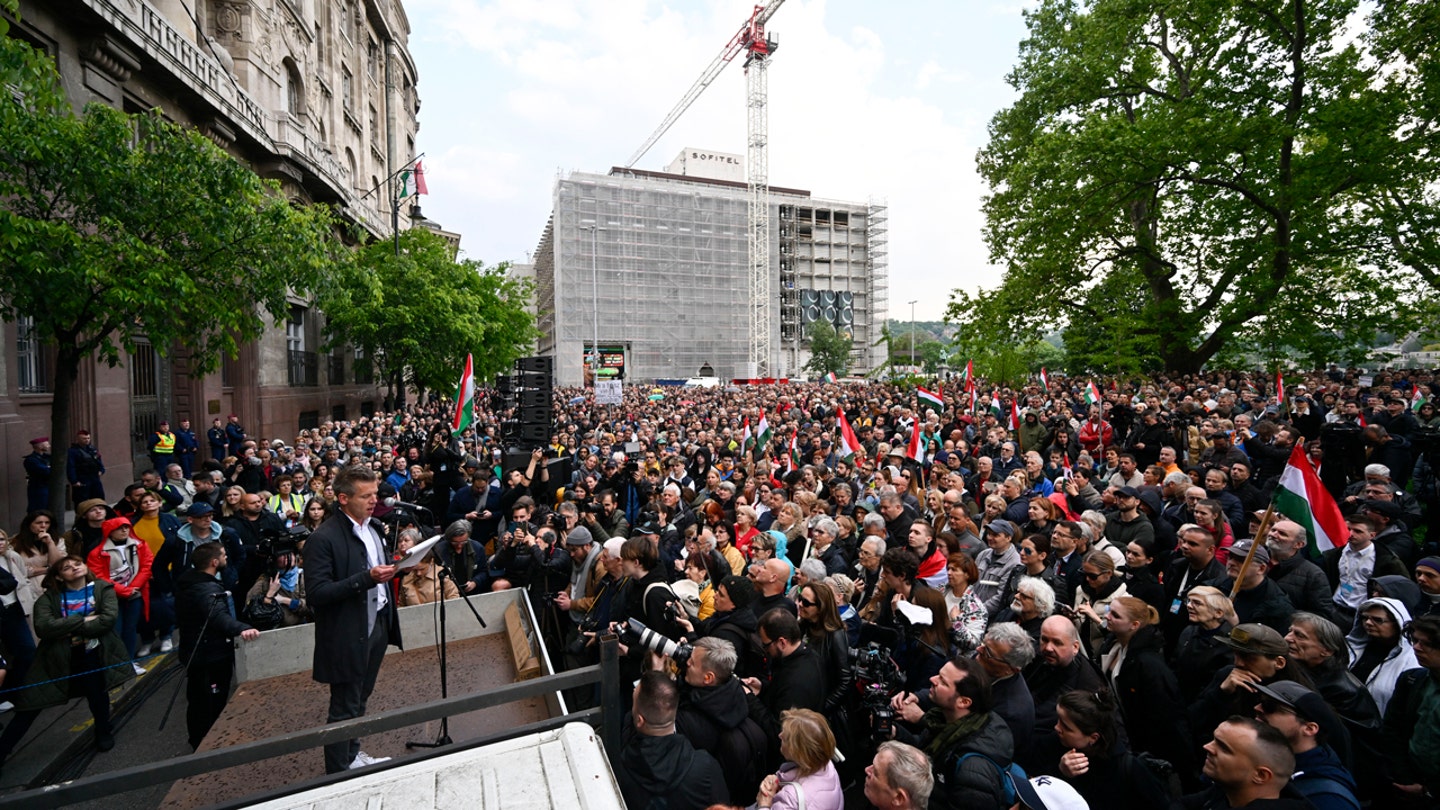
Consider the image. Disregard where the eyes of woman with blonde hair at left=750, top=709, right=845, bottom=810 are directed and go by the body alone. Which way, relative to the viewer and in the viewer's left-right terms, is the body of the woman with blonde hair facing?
facing to the left of the viewer

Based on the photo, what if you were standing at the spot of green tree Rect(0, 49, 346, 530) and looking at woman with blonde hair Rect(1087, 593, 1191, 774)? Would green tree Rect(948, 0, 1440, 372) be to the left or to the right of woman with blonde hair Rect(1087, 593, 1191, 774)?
left

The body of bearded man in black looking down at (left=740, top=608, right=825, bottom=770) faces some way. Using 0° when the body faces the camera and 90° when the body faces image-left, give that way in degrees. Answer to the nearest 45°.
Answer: approximately 90°

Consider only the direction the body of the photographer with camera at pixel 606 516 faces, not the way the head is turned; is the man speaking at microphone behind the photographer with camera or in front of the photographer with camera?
in front

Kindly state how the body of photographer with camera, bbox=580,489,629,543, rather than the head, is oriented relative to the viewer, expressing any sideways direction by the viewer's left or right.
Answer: facing the viewer and to the left of the viewer

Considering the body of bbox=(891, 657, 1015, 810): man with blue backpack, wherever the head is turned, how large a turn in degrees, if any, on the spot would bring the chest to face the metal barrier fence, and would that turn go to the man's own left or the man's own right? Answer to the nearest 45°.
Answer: approximately 45° to the man's own left

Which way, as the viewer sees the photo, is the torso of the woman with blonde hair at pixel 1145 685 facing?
to the viewer's left

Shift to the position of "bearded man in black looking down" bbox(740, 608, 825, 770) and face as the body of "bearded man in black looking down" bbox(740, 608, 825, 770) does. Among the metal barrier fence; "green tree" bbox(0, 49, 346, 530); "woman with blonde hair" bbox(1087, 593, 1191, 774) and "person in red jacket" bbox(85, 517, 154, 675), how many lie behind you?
1

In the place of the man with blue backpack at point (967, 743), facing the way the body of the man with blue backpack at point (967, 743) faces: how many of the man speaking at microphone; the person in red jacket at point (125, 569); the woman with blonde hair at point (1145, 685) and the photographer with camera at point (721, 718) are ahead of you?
3

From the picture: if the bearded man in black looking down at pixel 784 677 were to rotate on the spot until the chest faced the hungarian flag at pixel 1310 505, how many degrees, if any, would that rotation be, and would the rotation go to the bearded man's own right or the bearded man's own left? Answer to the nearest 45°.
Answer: approximately 135° to the bearded man's own right

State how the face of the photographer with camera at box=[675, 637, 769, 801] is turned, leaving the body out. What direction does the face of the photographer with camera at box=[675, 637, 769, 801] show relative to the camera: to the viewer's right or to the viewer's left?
to the viewer's left

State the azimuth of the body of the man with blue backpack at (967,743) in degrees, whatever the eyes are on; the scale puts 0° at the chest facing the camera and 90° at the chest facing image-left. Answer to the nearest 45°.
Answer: approximately 90°

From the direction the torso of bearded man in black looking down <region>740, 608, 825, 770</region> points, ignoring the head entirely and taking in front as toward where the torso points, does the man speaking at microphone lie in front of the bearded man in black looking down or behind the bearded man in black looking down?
in front
